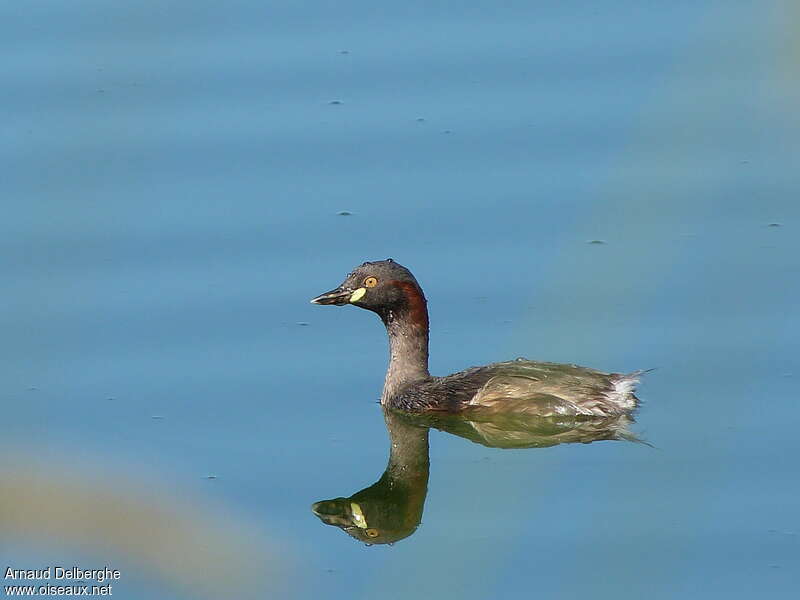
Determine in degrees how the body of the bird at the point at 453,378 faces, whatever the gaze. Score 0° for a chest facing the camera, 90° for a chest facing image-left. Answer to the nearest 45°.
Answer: approximately 90°
